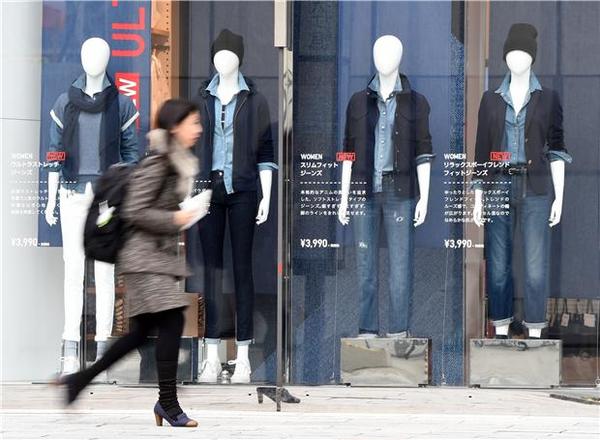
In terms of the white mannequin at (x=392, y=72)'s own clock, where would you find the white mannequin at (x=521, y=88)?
the white mannequin at (x=521, y=88) is roughly at 9 o'clock from the white mannequin at (x=392, y=72).

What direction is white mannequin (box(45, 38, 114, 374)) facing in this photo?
toward the camera

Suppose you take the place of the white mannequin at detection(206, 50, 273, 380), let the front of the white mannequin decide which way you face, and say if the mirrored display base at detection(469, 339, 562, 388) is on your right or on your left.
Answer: on your left

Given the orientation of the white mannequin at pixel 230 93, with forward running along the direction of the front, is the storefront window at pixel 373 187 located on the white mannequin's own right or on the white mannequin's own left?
on the white mannequin's own left

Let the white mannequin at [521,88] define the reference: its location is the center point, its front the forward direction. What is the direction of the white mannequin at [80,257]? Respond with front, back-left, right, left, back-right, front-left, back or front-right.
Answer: right

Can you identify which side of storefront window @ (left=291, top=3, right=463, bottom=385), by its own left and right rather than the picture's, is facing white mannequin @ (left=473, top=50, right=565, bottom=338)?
left

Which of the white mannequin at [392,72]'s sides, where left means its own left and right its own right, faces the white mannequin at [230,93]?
right

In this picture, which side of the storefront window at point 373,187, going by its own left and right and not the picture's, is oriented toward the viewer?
front

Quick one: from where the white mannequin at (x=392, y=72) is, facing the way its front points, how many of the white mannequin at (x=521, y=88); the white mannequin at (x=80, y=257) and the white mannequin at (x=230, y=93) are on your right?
2

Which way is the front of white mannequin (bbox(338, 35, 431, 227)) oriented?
toward the camera
